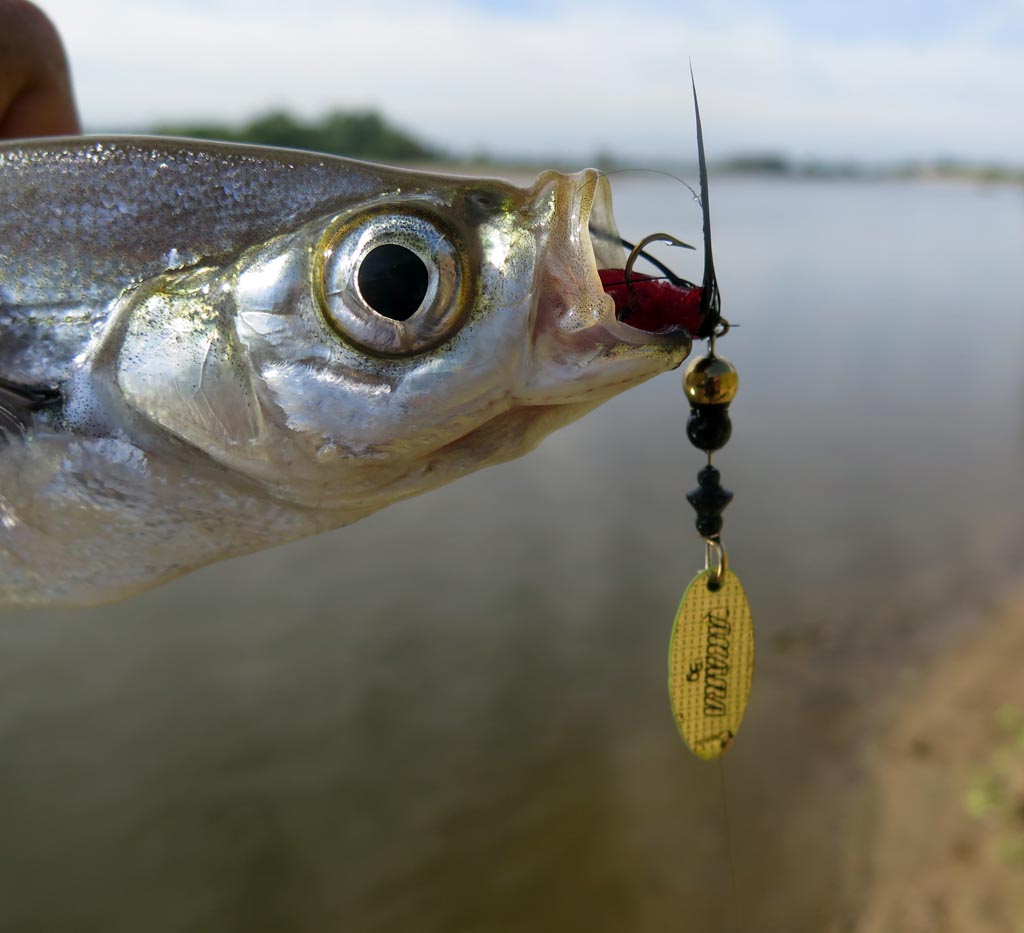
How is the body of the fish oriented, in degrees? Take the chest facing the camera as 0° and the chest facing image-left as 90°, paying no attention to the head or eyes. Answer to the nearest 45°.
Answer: approximately 270°
